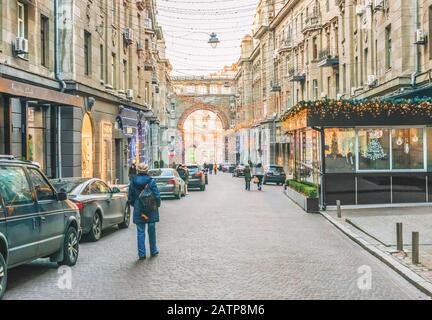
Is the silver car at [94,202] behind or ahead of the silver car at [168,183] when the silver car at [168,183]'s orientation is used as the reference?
behind

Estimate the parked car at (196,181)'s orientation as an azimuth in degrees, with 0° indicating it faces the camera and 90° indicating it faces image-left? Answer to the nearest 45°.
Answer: approximately 180°

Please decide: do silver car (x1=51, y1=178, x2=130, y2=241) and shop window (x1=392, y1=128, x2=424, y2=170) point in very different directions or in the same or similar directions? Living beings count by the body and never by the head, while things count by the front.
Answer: very different directions

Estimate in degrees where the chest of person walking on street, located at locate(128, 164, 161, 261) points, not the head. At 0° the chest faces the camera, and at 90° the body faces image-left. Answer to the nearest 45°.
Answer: approximately 180°
